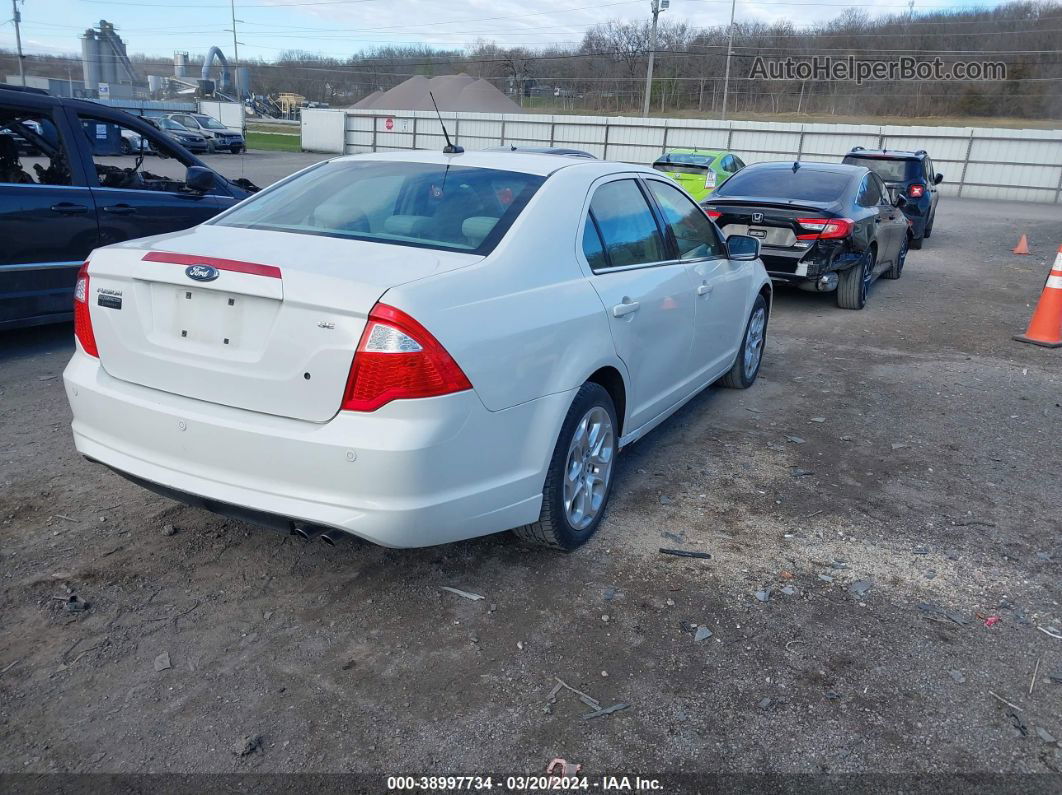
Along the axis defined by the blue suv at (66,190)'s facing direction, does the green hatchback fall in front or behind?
in front

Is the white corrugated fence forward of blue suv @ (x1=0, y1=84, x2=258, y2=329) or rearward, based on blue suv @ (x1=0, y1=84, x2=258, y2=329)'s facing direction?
forward

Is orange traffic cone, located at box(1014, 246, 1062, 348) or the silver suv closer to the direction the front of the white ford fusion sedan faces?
the orange traffic cone

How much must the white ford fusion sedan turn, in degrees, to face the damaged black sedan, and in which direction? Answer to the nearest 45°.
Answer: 0° — it already faces it

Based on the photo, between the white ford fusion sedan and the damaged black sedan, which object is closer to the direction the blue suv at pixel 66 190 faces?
the damaged black sedan

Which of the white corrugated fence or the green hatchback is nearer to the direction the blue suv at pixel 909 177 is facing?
the white corrugated fence

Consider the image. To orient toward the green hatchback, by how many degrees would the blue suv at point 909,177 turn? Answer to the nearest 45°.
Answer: approximately 90° to its left

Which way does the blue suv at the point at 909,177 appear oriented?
away from the camera

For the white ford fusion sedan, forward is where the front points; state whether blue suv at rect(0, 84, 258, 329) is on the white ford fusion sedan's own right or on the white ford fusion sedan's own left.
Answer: on the white ford fusion sedan's own left

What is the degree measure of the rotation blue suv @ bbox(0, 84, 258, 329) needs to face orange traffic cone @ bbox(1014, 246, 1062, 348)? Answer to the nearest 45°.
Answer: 0° — it already faces it

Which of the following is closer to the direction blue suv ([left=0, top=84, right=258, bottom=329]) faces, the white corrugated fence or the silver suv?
the white corrugated fence

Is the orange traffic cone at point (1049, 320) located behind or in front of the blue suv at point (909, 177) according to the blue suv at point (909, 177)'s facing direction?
behind

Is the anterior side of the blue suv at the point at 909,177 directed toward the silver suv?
no

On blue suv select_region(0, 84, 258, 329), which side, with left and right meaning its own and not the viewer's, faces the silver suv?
left

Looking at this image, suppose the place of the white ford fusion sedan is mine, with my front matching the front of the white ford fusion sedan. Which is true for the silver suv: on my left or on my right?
on my left

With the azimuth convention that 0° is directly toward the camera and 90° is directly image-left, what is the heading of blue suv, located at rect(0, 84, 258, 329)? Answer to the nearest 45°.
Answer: approximately 270°

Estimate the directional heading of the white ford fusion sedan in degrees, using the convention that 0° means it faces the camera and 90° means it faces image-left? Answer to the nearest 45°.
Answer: approximately 225°

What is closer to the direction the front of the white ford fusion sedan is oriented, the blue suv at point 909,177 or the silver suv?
the blue suv

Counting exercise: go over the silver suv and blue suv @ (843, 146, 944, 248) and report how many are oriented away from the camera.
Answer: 1
